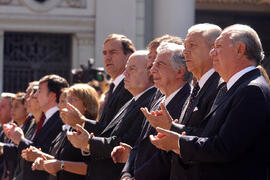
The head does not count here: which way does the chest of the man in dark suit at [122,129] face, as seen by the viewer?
to the viewer's left

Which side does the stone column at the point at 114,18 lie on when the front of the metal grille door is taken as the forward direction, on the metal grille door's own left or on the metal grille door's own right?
on the metal grille door's own left

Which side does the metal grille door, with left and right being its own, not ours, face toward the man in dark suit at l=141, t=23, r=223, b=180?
front

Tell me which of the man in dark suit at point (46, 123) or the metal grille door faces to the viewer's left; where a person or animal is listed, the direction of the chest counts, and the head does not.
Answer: the man in dark suit

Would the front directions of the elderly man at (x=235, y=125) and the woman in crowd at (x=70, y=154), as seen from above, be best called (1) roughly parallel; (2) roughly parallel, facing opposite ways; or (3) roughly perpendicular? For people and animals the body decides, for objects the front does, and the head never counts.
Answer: roughly parallel

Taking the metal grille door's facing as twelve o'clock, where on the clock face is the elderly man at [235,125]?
The elderly man is roughly at 12 o'clock from the metal grille door.

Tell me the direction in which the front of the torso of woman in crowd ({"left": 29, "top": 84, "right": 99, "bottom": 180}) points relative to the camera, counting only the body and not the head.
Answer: to the viewer's left

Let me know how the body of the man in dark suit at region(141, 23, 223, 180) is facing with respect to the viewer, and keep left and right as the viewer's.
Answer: facing the viewer and to the left of the viewer

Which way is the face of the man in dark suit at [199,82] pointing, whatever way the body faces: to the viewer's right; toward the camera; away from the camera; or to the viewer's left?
to the viewer's left

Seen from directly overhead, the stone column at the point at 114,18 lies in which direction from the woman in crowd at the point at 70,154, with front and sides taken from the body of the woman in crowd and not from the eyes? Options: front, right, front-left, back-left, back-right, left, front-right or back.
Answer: right

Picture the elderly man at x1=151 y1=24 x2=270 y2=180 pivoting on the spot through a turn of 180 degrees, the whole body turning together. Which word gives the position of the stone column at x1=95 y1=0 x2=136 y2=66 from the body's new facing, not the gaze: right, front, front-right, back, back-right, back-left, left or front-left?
left

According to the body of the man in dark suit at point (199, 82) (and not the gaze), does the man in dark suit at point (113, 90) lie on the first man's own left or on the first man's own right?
on the first man's own right

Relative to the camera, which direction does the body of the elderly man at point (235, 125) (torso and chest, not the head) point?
to the viewer's left

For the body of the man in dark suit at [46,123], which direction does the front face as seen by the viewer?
to the viewer's left

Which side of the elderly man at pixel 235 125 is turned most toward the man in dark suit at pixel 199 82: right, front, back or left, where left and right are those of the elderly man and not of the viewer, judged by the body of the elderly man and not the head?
right

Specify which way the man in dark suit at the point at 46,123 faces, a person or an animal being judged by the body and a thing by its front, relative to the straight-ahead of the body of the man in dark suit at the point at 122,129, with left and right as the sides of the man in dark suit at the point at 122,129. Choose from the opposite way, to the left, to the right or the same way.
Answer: the same way

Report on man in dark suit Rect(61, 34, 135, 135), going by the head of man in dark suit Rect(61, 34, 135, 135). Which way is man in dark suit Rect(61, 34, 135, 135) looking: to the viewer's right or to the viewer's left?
to the viewer's left

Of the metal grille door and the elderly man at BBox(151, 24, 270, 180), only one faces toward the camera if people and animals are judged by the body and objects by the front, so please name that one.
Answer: the metal grille door

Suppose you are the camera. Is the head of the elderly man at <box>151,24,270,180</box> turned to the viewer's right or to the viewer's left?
to the viewer's left

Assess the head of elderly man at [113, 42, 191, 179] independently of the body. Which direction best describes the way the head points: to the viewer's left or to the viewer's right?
to the viewer's left

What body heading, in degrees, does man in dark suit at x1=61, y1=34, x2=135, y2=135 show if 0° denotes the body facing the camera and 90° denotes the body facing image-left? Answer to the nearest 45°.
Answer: approximately 45°
